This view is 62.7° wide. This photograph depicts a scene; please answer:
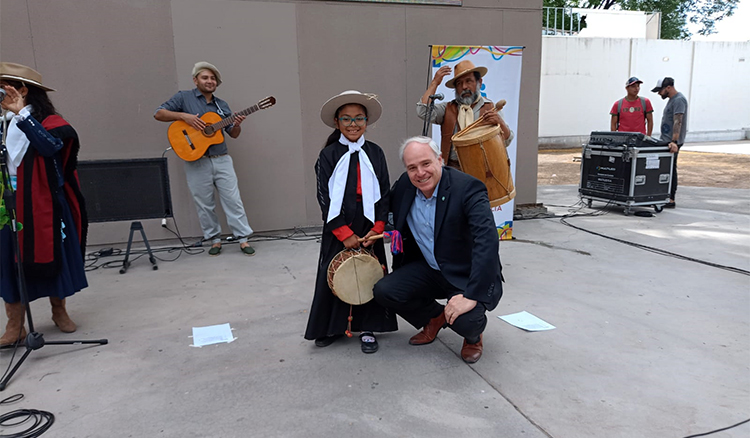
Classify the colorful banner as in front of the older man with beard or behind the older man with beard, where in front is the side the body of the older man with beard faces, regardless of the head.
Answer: behind

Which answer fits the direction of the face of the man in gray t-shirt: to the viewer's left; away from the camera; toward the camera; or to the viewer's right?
to the viewer's left

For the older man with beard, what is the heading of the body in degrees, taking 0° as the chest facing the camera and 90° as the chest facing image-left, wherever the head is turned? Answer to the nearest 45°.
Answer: approximately 0°

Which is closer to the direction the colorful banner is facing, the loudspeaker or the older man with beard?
the older man with beard

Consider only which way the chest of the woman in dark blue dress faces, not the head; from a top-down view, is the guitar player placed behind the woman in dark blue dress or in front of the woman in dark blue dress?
behind

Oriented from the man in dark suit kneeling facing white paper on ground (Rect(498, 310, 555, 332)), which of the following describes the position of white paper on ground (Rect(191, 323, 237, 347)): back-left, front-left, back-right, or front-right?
back-left

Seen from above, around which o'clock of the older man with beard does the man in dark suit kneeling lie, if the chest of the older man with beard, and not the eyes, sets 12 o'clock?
The man in dark suit kneeling is roughly at 12 o'clock from the older man with beard.

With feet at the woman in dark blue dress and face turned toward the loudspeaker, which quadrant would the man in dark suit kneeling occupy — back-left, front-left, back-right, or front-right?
back-right

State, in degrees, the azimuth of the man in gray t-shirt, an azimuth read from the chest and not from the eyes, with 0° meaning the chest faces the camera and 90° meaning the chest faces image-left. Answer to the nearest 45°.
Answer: approximately 90°
